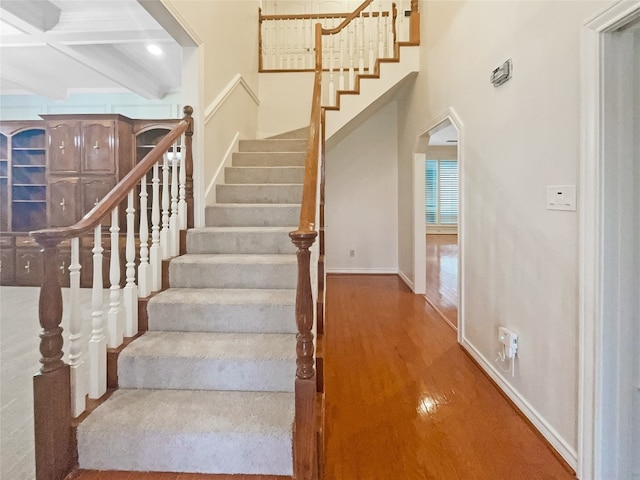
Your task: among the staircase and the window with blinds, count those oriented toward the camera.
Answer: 2

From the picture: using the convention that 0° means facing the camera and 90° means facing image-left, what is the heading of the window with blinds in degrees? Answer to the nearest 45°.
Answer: approximately 0°

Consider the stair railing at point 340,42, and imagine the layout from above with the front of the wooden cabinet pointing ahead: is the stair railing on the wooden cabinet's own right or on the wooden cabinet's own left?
on the wooden cabinet's own left

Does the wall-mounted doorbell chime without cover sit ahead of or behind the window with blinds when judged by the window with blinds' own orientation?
ahead

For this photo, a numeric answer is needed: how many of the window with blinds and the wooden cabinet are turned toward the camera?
2

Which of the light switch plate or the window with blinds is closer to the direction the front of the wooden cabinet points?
the light switch plate

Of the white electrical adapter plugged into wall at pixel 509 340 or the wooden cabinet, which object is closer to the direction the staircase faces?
the white electrical adapter plugged into wall

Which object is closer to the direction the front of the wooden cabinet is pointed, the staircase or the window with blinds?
the staircase

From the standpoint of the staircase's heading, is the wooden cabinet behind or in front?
behind

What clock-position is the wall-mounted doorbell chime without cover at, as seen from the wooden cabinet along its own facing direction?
The wall-mounted doorbell chime without cover is roughly at 11 o'clock from the wooden cabinet.
